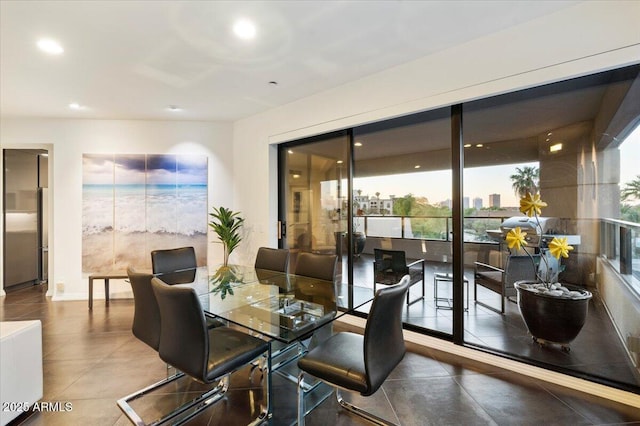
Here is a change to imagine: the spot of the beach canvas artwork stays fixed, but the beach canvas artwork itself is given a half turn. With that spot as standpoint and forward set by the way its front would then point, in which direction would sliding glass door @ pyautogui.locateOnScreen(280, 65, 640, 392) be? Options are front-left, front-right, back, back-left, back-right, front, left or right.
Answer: back-right

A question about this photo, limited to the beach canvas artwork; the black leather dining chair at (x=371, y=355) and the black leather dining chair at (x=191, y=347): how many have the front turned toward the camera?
1

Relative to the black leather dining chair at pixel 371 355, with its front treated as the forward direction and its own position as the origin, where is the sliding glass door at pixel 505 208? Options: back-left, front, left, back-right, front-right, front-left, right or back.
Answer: right

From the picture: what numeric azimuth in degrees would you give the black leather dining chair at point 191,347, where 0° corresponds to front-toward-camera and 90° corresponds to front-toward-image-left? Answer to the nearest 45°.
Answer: approximately 225°

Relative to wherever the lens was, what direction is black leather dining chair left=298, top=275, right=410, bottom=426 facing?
facing away from the viewer and to the left of the viewer

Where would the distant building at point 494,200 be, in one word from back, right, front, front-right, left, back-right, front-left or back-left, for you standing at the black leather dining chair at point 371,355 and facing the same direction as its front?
right

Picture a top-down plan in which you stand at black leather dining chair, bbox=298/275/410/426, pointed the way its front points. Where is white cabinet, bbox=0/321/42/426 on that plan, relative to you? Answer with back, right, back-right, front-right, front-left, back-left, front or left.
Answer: front-left

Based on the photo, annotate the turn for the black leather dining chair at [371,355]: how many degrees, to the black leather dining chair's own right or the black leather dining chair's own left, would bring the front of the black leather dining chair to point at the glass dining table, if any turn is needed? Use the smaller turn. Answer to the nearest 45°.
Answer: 0° — it already faces it

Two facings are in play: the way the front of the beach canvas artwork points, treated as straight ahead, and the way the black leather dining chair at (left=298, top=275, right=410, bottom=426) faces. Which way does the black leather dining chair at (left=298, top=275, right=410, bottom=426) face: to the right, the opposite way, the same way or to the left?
to the right

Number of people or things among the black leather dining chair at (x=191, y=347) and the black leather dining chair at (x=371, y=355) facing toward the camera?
0
